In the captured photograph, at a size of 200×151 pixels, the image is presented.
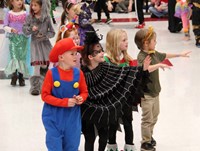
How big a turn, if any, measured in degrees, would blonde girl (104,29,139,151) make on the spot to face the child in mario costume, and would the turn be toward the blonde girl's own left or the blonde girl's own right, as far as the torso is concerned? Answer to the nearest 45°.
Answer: approximately 90° to the blonde girl's own right

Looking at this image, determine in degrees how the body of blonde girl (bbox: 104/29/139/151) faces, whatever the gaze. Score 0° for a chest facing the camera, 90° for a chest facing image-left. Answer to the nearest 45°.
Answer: approximately 315°
